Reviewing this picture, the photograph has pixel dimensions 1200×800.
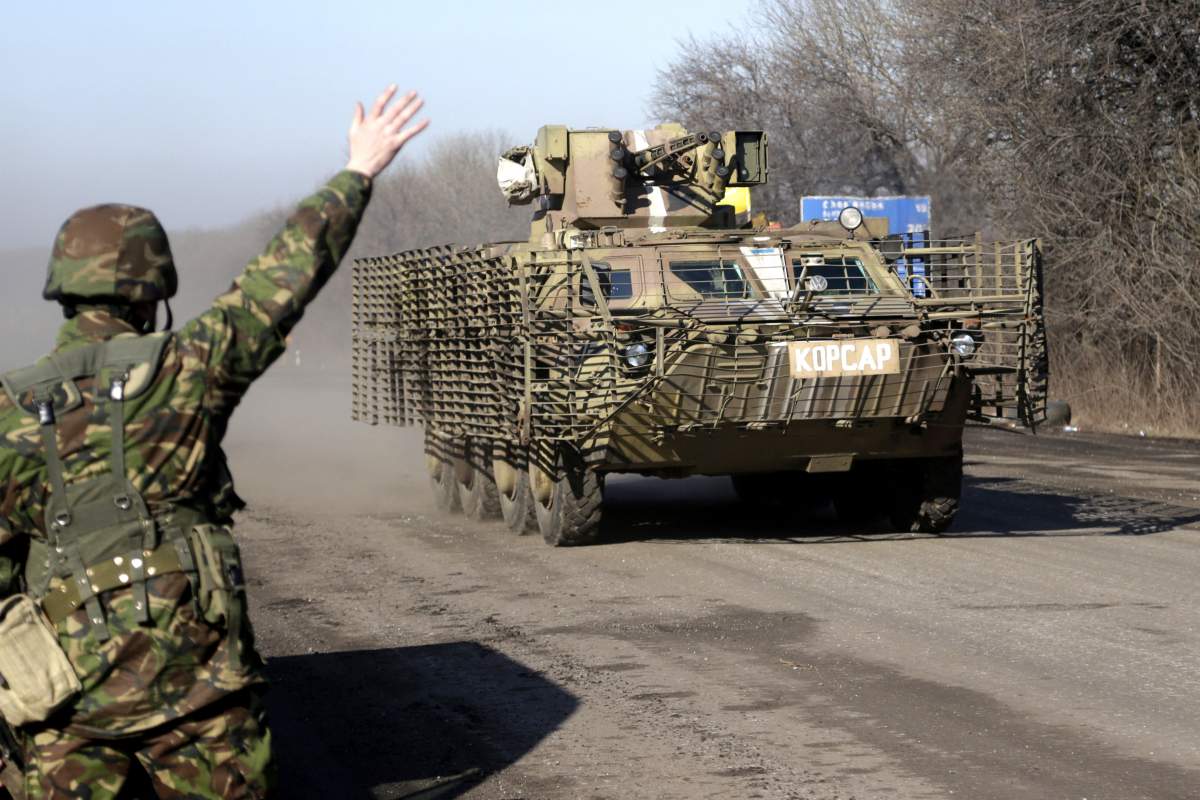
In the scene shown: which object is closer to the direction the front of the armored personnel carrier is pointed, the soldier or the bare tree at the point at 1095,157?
the soldier

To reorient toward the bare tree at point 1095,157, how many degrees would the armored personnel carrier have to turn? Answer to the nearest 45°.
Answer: approximately 90° to its left

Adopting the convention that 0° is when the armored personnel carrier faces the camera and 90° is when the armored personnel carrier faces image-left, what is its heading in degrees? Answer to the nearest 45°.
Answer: approximately 315°

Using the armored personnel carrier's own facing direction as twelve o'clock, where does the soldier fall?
The soldier is roughly at 2 o'clock from the armored personnel carrier.
